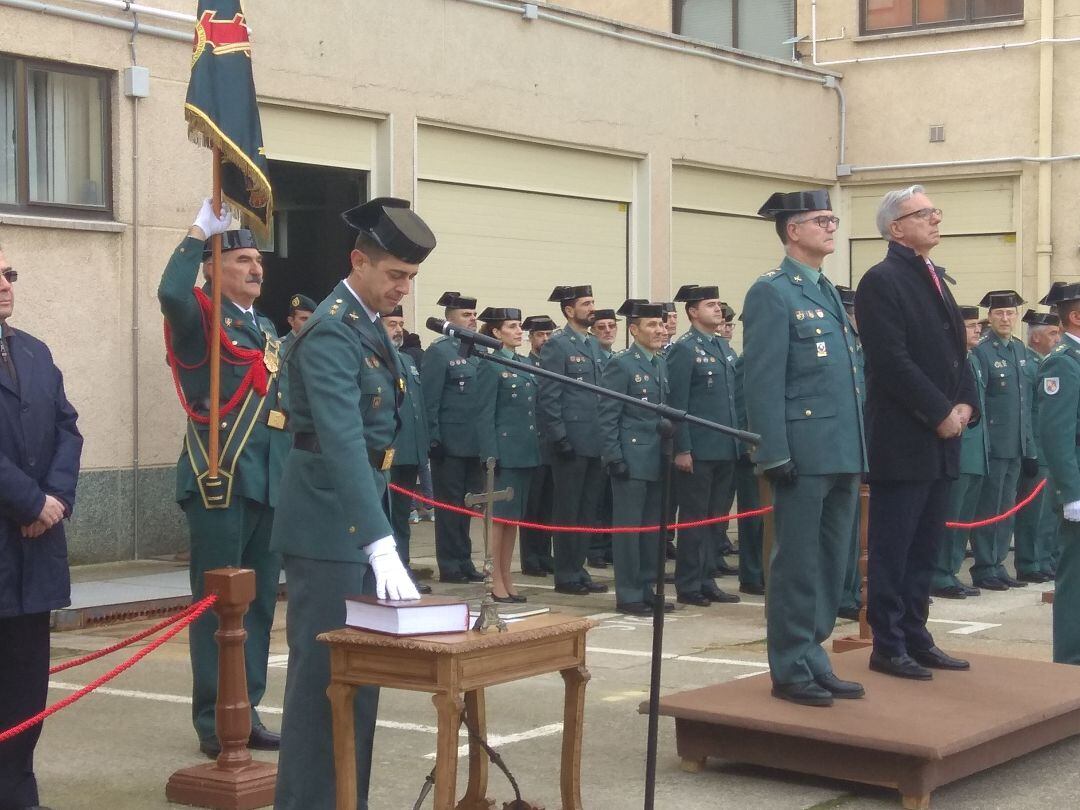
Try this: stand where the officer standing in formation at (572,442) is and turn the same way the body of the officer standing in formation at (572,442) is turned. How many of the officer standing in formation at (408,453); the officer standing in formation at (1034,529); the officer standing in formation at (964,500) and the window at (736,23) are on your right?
1

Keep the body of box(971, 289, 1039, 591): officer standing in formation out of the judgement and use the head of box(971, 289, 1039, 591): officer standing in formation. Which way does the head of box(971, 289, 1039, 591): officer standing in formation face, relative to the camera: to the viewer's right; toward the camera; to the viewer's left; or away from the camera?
toward the camera

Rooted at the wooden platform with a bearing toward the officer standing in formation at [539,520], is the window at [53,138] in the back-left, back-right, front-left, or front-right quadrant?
front-left

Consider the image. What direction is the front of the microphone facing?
to the viewer's left

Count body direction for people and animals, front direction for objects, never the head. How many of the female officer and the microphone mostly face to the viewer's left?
1

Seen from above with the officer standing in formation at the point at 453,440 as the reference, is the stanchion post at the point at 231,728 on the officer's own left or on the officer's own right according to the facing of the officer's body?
on the officer's own right

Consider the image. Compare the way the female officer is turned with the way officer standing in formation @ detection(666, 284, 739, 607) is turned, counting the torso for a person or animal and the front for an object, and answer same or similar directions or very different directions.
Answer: same or similar directions

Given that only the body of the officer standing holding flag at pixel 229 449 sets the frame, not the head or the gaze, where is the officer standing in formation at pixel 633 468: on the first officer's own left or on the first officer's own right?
on the first officer's own left

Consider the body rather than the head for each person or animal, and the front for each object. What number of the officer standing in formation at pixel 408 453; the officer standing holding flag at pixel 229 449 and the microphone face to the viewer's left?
1

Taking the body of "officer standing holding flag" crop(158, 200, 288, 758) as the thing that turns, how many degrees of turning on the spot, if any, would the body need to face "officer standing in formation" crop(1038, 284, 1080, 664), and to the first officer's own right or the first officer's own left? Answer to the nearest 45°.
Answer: approximately 45° to the first officer's own left

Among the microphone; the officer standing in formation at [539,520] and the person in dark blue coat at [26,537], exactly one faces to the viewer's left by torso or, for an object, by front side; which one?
the microphone

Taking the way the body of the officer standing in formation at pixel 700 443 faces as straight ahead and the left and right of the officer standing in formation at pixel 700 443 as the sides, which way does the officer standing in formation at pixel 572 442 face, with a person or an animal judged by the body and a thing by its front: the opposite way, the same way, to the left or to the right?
the same way

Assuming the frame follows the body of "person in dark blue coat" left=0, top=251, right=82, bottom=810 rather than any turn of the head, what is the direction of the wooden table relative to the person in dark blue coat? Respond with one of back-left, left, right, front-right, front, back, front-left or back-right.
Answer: front

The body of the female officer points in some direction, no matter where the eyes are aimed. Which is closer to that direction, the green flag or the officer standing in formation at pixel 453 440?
the green flag

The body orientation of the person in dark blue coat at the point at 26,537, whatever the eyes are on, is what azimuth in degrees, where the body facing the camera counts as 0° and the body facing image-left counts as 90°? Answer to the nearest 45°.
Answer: approximately 315°

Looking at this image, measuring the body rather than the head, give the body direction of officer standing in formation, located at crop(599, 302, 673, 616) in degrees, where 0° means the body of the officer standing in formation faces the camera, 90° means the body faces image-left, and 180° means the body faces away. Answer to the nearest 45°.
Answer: approximately 315°

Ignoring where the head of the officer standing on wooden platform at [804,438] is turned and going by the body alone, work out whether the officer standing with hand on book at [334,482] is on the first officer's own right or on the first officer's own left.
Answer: on the first officer's own right

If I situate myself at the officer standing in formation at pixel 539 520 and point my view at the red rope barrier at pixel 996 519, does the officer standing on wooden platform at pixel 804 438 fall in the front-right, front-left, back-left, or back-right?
front-right

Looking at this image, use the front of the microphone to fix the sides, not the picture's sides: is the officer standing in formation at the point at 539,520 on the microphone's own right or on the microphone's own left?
on the microphone's own right

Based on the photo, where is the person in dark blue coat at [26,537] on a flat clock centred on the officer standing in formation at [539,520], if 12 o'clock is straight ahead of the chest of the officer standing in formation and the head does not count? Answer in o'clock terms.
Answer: The person in dark blue coat is roughly at 2 o'clock from the officer standing in formation.

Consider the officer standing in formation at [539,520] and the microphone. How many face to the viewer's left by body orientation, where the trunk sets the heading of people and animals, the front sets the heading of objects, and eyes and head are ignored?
1

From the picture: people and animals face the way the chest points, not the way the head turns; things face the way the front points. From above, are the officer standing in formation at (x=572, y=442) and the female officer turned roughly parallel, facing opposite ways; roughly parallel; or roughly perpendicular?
roughly parallel
